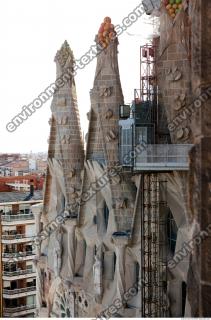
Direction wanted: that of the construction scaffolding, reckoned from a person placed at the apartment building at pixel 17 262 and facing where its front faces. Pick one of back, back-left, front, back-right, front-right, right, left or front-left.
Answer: front

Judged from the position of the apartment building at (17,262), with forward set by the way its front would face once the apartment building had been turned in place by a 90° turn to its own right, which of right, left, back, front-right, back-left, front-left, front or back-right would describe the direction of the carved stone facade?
left

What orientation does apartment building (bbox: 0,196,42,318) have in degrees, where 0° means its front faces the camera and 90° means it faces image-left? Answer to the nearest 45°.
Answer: approximately 0°
